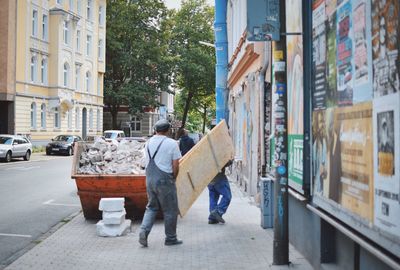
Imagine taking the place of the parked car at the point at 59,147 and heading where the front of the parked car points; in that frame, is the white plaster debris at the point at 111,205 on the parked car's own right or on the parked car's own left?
on the parked car's own left

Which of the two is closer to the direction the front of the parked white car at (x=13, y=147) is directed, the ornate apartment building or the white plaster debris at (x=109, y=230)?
the white plaster debris

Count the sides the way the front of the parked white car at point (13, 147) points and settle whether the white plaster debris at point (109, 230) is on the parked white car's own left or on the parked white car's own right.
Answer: on the parked white car's own left

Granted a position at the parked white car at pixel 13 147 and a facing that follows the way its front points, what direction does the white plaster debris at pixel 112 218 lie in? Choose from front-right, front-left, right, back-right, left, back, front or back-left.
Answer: front-left

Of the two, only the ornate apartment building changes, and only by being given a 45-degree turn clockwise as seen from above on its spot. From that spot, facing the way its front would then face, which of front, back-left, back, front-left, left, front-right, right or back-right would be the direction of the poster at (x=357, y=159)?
front

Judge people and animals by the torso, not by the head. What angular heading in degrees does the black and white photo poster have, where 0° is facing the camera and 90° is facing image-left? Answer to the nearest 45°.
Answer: approximately 45°
